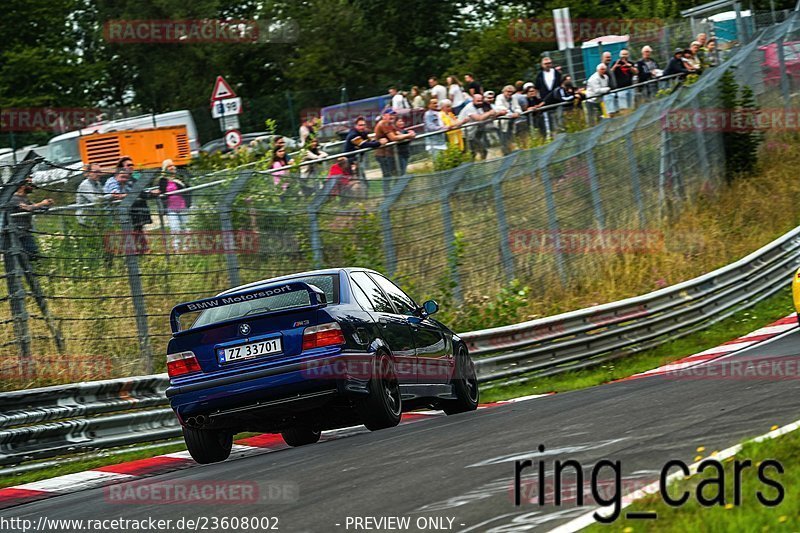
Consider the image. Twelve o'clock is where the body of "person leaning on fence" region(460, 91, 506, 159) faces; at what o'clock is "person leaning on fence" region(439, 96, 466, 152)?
"person leaning on fence" region(439, 96, 466, 152) is roughly at 4 o'clock from "person leaning on fence" region(460, 91, 506, 159).

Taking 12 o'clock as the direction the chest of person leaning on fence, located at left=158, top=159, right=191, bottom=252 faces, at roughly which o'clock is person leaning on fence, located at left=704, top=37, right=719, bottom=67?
person leaning on fence, located at left=704, top=37, right=719, bottom=67 is roughly at 9 o'clock from person leaning on fence, located at left=158, top=159, right=191, bottom=252.

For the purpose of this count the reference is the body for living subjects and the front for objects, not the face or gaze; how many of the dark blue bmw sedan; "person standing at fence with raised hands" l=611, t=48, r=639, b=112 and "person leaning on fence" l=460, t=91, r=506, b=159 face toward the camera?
2

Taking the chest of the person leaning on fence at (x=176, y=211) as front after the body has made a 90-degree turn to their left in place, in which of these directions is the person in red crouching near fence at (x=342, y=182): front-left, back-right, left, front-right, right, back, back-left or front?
front

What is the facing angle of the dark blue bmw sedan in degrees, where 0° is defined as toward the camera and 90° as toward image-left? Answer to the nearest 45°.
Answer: approximately 225°

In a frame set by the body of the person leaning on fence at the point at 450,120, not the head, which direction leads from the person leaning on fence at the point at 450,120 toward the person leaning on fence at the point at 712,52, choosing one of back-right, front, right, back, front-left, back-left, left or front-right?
left

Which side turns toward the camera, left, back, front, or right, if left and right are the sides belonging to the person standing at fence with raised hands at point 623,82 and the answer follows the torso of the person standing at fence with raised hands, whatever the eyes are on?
front
